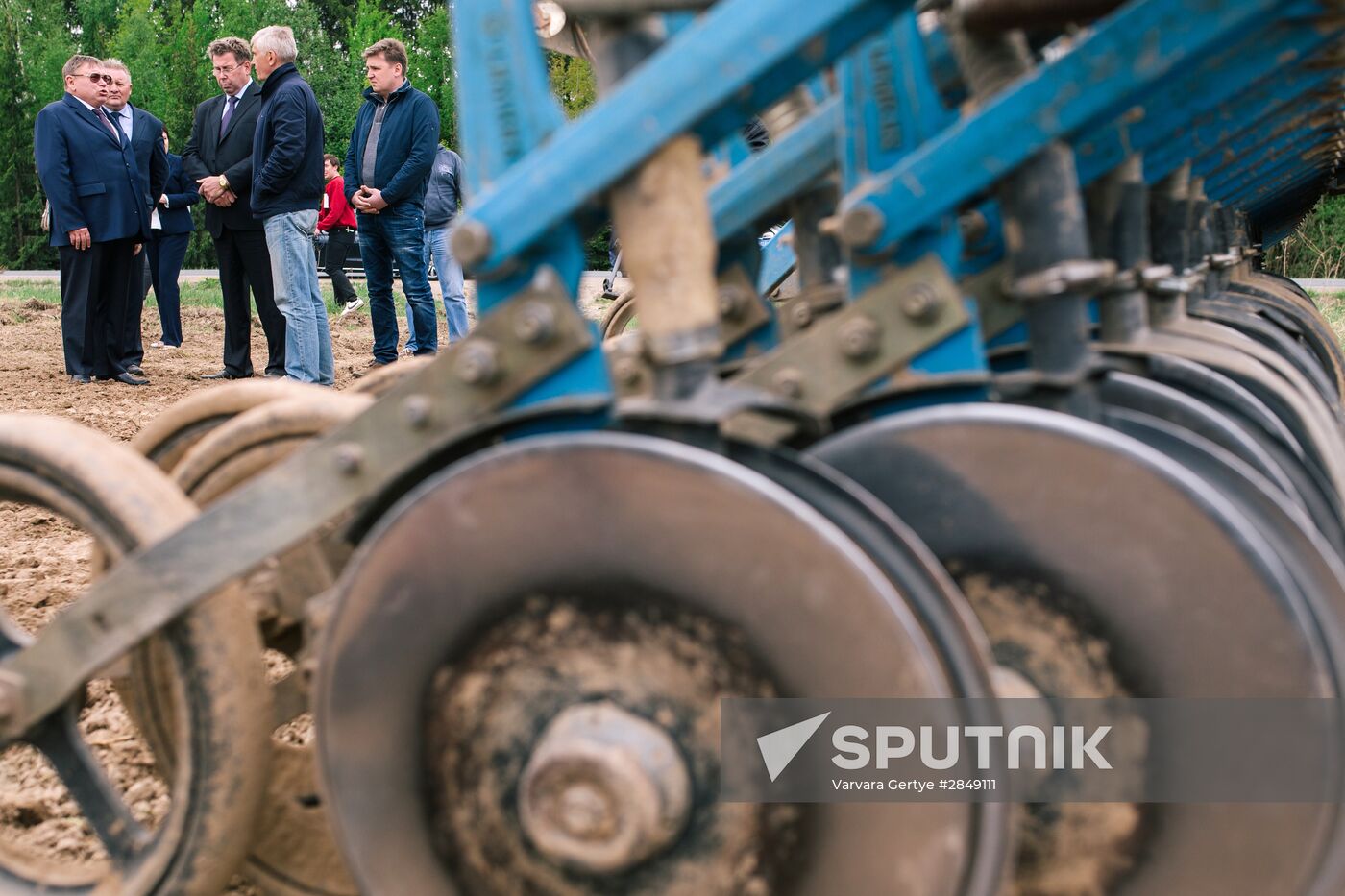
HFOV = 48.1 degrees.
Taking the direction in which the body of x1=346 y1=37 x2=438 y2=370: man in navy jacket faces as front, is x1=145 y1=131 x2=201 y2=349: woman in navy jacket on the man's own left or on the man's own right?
on the man's own right

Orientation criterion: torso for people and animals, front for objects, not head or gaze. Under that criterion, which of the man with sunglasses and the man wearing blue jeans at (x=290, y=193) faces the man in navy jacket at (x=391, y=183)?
the man with sunglasses

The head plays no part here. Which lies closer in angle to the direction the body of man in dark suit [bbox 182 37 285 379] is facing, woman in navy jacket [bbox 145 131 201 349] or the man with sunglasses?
the man with sunglasses

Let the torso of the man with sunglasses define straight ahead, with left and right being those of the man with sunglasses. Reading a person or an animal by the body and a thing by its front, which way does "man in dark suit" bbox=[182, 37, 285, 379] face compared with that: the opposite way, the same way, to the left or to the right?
to the right

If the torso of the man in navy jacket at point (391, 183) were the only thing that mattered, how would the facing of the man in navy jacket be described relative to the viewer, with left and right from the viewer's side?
facing the viewer and to the left of the viewer

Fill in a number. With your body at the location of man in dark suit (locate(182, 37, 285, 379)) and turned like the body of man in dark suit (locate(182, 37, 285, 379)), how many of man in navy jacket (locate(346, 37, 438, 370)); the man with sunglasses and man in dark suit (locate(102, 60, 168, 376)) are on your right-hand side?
2

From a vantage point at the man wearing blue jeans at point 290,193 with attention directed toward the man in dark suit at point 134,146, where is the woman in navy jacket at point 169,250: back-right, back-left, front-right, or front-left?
front-right

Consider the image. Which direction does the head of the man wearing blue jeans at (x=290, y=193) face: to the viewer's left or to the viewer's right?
to the viewer's left

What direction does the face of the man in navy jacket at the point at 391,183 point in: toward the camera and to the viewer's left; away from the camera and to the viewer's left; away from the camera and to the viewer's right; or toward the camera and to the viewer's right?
toward the camera and to the viewer's left

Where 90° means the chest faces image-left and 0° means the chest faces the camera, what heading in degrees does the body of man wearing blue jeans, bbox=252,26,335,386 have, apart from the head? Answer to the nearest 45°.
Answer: approximately 90°

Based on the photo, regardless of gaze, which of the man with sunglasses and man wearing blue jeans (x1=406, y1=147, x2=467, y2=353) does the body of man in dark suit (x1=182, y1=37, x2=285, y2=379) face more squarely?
the man with sunglasses

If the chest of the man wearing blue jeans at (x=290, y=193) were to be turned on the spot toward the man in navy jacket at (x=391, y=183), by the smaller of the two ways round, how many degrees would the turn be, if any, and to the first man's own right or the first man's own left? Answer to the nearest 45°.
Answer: approximately 135° to the first man's own right

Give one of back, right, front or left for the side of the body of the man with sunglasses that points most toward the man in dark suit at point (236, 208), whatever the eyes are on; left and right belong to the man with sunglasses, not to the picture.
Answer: front

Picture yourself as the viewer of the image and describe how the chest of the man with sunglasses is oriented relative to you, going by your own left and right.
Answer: facing the viewer and to the right of the viewer

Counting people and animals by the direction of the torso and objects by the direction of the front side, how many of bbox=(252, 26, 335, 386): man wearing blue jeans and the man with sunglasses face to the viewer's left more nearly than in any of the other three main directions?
1

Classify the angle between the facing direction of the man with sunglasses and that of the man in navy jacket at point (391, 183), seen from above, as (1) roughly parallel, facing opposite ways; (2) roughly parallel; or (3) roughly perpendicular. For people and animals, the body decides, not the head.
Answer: roughly perpendicular
